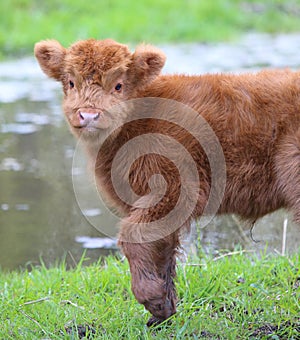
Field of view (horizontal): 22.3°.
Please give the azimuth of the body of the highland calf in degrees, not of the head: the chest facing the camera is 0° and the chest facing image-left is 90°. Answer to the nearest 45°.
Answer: approximately 90°
